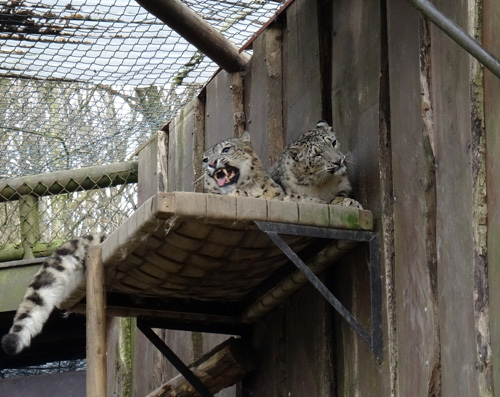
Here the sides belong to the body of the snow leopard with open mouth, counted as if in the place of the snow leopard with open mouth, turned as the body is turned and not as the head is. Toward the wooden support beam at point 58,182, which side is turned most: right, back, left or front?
right

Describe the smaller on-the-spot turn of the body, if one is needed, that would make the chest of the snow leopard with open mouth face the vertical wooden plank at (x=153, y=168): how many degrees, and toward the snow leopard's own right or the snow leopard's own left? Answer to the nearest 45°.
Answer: approximately 135° to the snow leopard's own right

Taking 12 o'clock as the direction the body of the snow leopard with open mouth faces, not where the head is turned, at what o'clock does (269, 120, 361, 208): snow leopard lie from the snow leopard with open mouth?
The snow leopard is roughly at 9 o'clock from the snow leopard with open mouth.

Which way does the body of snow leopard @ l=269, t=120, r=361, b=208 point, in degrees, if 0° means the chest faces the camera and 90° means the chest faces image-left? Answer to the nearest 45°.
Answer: approximately 315°
